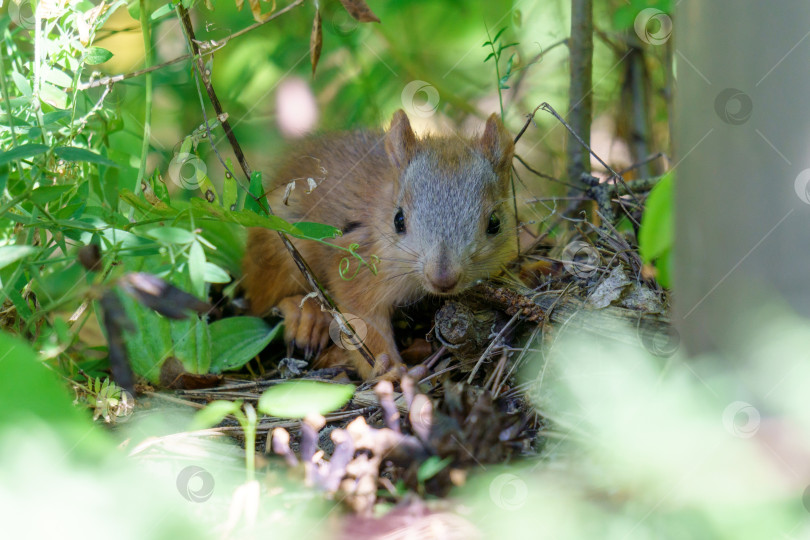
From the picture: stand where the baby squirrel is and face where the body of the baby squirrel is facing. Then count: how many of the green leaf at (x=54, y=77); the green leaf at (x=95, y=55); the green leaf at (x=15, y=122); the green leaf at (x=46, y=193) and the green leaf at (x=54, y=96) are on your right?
5

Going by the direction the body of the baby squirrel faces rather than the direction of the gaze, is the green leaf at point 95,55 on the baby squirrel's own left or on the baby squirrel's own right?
on the baby squirrel's own right

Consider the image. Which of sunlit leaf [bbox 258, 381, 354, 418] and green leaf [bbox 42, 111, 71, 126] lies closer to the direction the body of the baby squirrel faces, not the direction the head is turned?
the sunlit leaf

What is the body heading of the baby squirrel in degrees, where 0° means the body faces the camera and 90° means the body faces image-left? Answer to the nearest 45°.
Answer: approximately 315°

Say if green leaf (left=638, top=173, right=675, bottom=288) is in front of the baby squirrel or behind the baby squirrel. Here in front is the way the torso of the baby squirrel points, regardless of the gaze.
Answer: in front

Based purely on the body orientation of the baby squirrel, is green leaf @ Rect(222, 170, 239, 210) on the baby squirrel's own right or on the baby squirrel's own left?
on the baby squirrel's own right

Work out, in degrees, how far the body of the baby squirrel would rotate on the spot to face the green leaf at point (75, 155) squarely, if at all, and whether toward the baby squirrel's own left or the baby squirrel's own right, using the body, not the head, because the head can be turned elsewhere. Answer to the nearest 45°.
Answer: approximately 90° to the baby squirrel's own right

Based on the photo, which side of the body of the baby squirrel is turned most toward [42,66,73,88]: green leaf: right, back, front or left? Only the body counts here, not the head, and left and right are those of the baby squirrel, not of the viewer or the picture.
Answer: right

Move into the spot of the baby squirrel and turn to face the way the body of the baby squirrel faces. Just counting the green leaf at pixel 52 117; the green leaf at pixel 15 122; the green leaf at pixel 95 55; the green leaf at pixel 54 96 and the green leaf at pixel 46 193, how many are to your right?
5

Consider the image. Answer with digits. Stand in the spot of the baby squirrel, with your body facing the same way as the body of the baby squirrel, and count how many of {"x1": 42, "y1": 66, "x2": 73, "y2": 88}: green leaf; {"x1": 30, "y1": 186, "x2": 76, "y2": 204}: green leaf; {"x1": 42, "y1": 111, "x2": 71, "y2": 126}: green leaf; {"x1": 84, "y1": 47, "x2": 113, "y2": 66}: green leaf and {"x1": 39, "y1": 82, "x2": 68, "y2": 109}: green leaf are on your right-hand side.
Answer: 5

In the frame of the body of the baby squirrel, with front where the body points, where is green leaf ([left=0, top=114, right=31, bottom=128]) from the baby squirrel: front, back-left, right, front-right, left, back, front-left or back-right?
right
